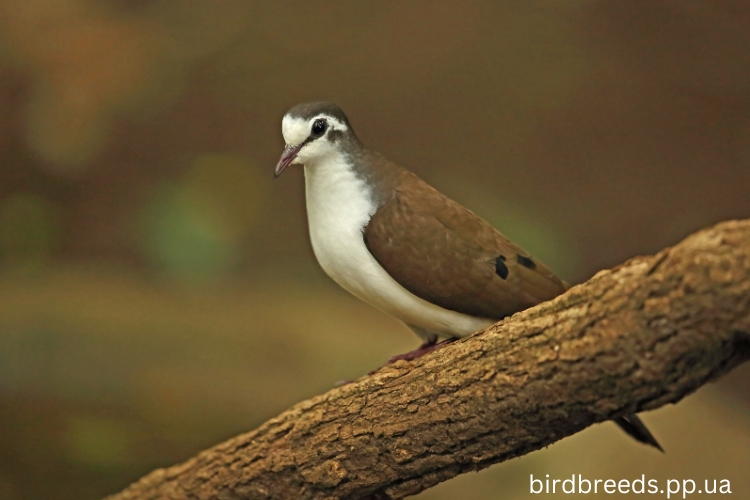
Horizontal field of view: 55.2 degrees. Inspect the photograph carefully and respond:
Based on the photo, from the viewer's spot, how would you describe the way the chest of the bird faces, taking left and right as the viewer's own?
facing to the left of the viewer
